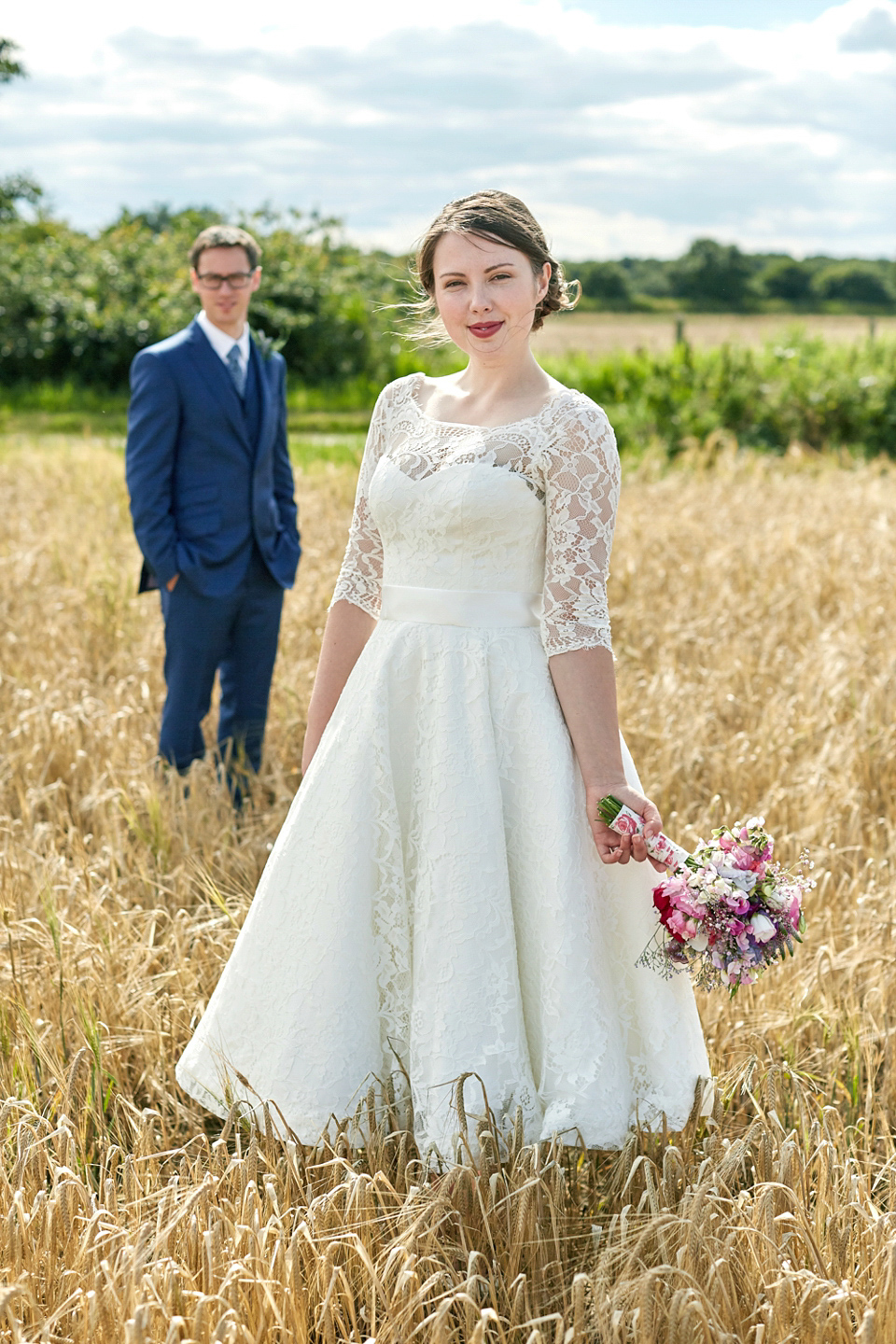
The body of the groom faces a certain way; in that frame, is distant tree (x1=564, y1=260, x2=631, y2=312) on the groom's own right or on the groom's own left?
on the groom's own left

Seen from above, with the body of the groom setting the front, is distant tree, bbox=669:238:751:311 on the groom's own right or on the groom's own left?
on the groom's own left

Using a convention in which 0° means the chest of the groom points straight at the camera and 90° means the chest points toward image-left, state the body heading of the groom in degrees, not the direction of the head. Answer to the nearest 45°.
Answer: approximately 315°

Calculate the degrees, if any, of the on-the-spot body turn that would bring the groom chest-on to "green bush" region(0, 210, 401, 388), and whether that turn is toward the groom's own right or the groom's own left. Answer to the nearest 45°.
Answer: approximately 135° to the groom's own left

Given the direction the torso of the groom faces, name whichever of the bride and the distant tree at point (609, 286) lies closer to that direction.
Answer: the bride

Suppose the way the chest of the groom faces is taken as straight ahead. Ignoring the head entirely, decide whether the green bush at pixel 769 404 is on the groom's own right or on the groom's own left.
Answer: on the groom's own left

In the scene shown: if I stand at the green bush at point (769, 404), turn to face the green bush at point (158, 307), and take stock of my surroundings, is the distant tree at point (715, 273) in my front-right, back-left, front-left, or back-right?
front-right
